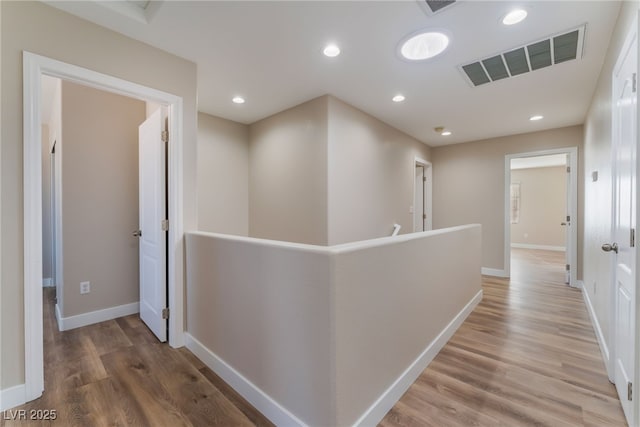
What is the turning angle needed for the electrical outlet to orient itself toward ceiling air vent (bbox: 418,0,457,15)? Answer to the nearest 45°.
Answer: approximately 45° to its left

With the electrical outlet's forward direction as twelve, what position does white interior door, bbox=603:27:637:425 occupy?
The white interior door is roughly at 11 o'clock from the electrical outlet.

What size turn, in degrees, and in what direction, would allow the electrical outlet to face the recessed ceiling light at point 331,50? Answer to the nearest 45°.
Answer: approximately 45° to its left

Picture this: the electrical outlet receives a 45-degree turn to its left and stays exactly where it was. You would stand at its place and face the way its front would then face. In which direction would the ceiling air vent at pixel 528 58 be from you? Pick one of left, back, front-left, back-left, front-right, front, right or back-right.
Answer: front

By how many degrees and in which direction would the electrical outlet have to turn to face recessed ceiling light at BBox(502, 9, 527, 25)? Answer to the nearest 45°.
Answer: approximately 45° to its left

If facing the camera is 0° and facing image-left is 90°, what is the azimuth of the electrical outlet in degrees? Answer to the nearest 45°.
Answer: approximately 0°

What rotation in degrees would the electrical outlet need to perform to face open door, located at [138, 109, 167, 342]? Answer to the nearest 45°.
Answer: approximately 45° to its left

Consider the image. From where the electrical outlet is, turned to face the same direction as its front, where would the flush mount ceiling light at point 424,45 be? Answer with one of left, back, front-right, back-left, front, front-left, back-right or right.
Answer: front-left

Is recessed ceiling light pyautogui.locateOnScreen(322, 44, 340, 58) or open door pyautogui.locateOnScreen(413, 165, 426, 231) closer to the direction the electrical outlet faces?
the recessed ceiling light

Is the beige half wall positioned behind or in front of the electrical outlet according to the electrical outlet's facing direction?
in front

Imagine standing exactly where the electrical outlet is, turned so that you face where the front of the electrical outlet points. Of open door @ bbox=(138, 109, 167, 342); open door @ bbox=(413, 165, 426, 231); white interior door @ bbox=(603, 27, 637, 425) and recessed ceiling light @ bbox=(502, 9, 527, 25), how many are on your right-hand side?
0

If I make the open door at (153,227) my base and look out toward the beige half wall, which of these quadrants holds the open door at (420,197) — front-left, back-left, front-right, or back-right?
front-left
